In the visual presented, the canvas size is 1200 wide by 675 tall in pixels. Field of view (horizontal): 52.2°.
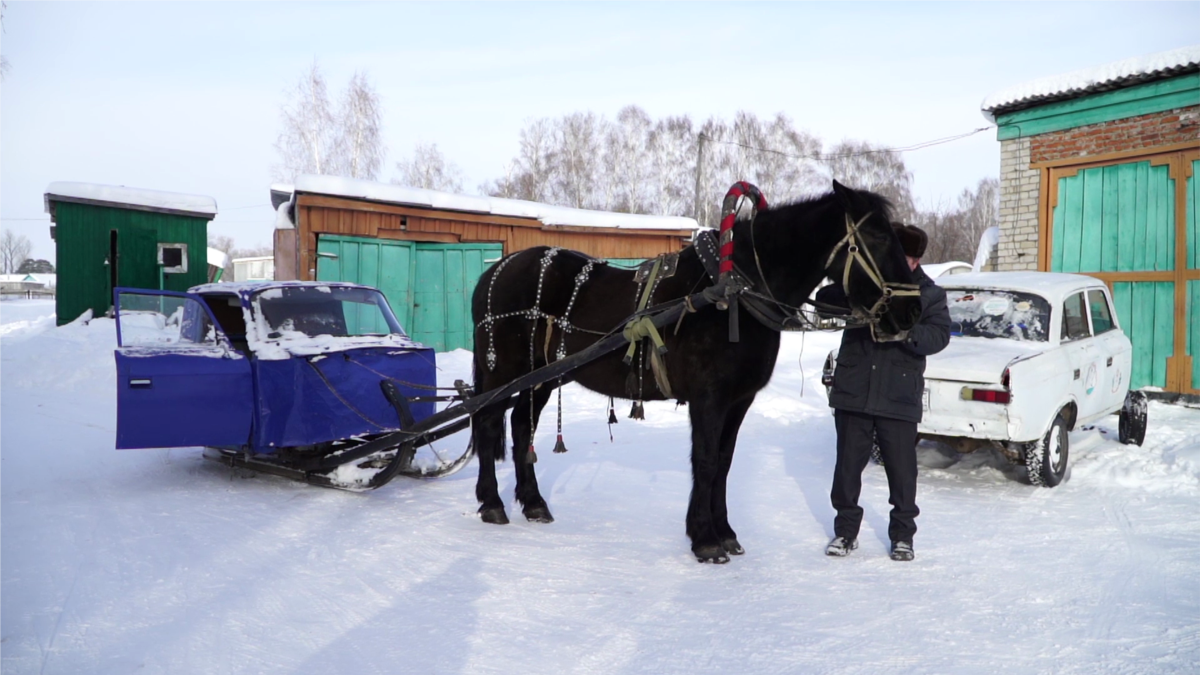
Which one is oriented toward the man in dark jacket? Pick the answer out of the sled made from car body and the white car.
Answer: the sled made from car body

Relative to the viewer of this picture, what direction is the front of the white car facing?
facing away from the viewer and to the right of the viewer

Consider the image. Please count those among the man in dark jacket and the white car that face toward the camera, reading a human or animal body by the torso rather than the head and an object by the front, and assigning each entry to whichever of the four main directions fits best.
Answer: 1

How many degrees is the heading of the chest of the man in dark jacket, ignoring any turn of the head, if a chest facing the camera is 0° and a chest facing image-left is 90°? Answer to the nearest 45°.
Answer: approximately 0°

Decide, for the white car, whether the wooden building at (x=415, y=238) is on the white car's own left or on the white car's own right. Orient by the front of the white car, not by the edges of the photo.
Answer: on the white car's own left

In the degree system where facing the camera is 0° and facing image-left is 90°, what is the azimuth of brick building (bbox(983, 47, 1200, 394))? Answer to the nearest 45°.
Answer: approximately 45°
